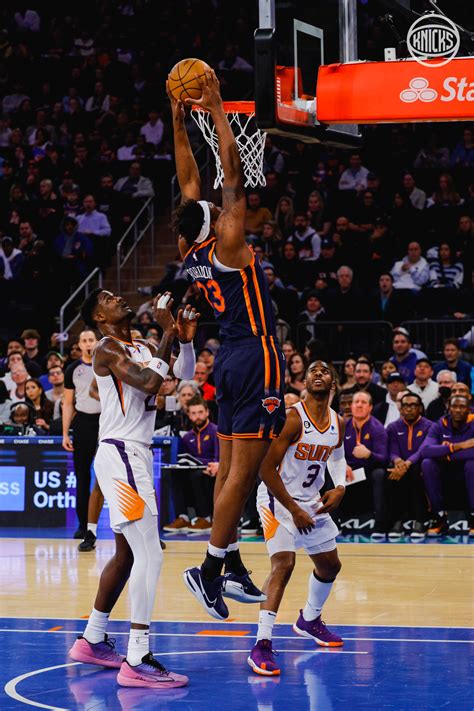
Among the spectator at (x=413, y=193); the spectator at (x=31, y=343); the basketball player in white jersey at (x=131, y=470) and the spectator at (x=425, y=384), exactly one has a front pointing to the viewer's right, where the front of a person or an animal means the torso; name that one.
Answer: the basketball player in white jersey

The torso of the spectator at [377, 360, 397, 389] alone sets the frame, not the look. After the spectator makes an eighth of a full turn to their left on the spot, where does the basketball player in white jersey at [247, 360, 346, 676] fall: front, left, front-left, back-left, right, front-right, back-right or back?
front-right

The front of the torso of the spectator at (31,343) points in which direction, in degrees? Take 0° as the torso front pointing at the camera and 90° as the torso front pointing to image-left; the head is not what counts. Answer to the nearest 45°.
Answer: approximately 0°

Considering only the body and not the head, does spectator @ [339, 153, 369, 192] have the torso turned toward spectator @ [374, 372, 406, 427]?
yes

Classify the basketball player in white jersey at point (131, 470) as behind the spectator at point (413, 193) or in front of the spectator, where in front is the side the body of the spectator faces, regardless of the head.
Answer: in front

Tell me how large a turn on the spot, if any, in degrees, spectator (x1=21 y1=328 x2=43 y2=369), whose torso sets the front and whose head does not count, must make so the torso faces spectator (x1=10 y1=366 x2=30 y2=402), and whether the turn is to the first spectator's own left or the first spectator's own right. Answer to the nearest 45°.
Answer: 0° — they already face them

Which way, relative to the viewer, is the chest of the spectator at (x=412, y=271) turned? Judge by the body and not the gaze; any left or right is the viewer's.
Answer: facing the viewer and to the left of the viewer

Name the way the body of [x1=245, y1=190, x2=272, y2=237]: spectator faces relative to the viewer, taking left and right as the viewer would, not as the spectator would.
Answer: facing the viewer

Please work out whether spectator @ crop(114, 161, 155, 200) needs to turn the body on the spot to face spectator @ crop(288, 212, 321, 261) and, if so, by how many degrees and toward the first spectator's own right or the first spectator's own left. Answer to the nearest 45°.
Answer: approximately 45° to the first spectator's own left

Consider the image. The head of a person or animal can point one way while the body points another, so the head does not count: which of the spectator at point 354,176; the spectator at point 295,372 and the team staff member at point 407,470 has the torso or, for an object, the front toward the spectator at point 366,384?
the spectator at point 354,176

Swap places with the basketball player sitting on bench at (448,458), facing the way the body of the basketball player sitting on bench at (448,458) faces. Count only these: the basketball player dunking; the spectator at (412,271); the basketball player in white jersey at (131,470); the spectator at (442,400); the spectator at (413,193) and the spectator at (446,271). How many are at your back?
4

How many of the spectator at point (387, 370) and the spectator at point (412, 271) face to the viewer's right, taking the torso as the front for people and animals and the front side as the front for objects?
0

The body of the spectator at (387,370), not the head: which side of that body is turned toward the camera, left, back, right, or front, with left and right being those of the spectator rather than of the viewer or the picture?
front

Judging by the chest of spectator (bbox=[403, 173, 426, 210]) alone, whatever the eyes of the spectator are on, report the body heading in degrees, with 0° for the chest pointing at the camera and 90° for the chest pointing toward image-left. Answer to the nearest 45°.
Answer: approximately 45°

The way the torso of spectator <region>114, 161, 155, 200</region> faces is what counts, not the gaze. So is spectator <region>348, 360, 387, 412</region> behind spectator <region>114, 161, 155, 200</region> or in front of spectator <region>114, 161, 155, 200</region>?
in front

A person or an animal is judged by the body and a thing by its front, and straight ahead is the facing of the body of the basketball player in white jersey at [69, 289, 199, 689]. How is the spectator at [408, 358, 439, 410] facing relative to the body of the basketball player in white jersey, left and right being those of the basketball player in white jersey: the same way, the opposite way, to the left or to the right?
to the right
